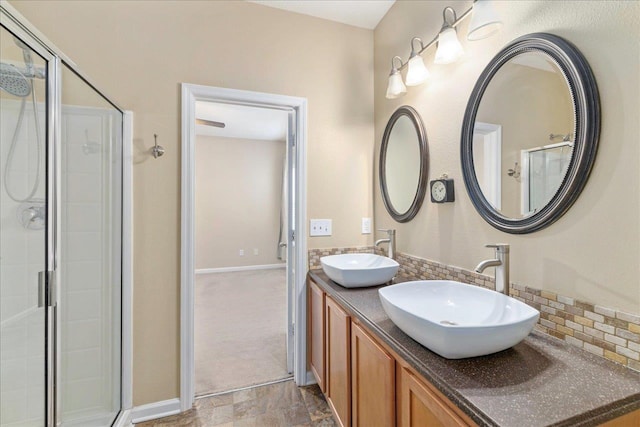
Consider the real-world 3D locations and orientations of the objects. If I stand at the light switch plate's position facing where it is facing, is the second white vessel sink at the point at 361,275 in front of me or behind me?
in front

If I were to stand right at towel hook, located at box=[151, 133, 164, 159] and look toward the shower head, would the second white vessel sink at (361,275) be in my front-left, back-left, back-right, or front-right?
back-left

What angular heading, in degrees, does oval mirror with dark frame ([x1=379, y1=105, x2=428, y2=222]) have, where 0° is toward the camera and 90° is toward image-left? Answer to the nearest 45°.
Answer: approximately 45°

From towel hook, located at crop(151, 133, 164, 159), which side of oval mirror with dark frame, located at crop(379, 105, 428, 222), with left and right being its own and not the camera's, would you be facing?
front

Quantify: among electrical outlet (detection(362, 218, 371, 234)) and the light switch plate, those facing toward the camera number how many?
2

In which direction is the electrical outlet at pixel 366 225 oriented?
toward the camera

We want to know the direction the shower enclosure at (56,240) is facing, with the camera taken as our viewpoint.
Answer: facing the viewer and to the right of the viewer

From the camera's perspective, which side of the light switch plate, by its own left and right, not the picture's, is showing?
front

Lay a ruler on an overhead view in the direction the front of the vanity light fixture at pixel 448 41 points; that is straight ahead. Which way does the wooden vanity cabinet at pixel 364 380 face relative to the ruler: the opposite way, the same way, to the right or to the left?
the same way

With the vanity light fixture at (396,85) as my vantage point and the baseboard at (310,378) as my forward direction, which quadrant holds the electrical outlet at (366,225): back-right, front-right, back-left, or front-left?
front-right

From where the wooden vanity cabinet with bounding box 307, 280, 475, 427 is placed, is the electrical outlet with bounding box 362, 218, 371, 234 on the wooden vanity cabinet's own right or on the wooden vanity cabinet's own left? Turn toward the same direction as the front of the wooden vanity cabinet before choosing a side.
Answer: on the wooden vanity cabinet's own right
